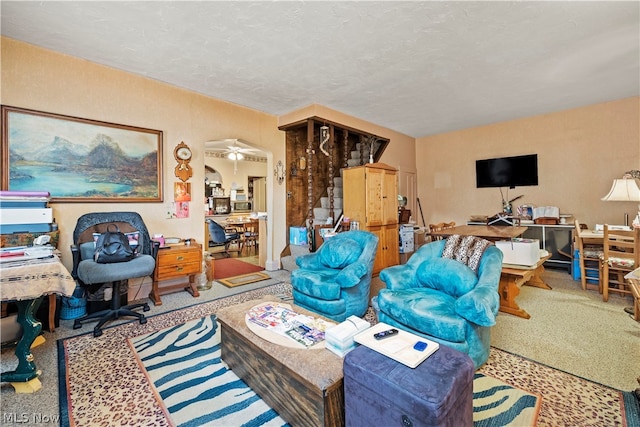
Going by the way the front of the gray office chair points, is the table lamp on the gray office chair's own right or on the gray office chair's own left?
on the gray office chair's own left

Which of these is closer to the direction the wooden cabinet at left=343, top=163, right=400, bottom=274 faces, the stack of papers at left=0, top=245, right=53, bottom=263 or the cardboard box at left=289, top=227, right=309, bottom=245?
the stack of papers

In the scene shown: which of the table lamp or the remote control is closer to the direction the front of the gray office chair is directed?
the remote control

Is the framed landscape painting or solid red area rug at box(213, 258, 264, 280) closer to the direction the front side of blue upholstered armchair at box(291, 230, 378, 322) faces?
the framed landscape painting

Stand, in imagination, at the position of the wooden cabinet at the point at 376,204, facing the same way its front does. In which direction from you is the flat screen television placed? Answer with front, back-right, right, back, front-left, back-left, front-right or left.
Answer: left

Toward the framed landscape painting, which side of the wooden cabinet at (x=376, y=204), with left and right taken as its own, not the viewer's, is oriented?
right

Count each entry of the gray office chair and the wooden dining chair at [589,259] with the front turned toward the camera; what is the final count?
1

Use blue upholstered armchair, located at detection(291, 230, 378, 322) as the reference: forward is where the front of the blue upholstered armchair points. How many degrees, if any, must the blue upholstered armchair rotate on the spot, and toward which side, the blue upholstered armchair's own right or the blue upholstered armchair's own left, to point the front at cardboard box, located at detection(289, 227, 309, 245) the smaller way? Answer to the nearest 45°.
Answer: approximately 135° to the blue upholstered armchair's own right

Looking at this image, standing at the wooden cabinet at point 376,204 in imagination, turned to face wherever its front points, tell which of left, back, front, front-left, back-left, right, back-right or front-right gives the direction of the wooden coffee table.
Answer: front-right

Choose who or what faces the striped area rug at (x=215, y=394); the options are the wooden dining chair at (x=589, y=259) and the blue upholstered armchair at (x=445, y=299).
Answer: the blue upholstered armchair

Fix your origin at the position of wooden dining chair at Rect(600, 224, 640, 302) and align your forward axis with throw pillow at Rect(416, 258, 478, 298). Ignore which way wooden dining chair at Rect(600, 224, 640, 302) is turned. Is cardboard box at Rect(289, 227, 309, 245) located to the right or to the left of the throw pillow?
right
